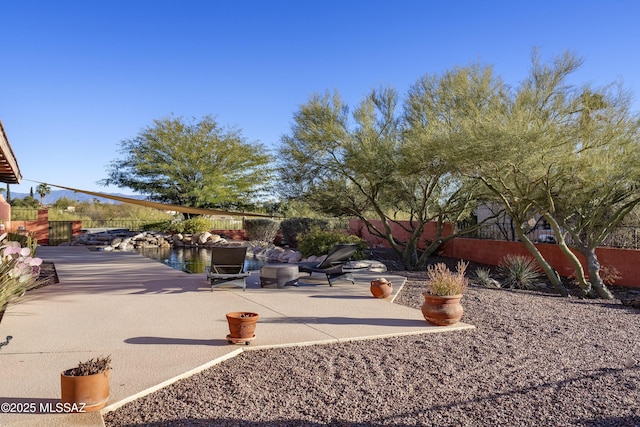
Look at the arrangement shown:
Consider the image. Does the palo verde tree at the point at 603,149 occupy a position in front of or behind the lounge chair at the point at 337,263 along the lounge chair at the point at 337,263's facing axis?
behind

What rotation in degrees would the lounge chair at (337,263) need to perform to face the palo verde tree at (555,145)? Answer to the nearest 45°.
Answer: approximately 180°

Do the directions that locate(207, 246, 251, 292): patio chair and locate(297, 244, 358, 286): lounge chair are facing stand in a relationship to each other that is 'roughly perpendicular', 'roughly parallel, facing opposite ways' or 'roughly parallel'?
roughly perpendicular

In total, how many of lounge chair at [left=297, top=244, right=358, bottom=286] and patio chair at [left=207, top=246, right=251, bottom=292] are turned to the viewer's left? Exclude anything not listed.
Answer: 1

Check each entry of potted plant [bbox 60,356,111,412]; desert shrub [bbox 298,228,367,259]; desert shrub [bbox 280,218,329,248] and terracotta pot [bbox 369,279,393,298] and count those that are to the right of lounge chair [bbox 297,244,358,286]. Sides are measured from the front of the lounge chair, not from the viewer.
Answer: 2

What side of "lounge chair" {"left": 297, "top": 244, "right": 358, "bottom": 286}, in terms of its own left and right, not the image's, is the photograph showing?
left

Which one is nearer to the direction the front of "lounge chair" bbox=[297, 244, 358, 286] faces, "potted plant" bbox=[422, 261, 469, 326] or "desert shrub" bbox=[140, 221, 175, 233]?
the desert shrub

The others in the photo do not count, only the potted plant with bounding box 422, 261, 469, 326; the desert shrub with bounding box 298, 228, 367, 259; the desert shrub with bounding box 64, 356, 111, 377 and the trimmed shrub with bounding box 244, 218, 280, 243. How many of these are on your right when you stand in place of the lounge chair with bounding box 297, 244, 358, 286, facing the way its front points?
2

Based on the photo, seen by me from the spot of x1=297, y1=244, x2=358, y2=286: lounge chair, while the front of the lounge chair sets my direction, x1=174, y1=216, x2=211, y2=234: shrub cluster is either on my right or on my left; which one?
on my right
